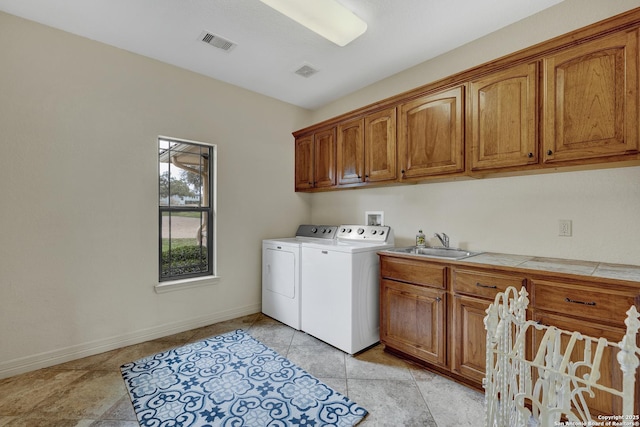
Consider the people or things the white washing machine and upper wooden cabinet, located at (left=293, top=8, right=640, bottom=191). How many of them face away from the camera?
0

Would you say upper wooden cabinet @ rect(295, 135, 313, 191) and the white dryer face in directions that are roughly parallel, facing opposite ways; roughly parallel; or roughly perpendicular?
roughly parallel

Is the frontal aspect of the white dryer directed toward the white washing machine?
no

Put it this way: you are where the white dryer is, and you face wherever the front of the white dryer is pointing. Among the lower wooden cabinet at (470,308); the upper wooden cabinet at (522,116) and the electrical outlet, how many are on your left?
3

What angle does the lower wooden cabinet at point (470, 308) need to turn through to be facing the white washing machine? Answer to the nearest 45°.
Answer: approximately 45° to its right

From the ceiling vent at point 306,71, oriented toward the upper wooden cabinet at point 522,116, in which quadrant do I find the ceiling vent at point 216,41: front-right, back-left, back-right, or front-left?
back-right

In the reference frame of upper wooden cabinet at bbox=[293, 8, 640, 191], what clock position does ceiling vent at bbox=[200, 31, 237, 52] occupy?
The ceiling vent is roughly at 1 o'clock from the upper wooden cabinet.

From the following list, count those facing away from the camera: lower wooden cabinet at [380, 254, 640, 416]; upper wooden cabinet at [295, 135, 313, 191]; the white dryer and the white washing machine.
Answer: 0

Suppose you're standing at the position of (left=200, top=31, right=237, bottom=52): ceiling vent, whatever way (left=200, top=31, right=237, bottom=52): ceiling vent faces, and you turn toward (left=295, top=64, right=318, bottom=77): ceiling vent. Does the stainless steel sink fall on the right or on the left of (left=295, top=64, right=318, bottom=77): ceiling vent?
right

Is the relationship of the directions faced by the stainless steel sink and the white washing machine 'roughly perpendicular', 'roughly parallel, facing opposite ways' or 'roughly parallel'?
roughly parallel

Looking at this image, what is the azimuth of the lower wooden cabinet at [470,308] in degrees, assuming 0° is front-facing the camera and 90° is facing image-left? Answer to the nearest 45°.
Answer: approximately 45°

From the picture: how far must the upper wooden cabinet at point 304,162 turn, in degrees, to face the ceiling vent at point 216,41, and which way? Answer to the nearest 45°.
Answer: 0° — it already faces it

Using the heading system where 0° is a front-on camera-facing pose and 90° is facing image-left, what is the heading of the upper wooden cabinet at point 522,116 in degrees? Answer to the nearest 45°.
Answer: approximately 45°

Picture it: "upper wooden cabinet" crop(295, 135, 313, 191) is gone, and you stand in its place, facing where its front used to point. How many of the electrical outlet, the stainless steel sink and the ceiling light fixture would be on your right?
0

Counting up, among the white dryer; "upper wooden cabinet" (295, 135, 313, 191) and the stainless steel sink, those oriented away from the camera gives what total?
0

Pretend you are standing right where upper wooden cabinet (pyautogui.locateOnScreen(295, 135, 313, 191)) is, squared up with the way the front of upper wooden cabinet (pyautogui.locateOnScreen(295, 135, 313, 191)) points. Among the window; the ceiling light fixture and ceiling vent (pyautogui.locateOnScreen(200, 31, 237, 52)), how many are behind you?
0

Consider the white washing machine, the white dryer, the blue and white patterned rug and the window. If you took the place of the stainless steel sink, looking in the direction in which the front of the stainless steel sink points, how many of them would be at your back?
0

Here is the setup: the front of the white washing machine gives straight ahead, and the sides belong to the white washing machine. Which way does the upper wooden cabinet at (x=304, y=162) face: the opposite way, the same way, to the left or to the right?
the same way

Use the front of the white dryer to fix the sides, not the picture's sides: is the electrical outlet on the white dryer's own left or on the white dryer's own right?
on the white dryer's own left
